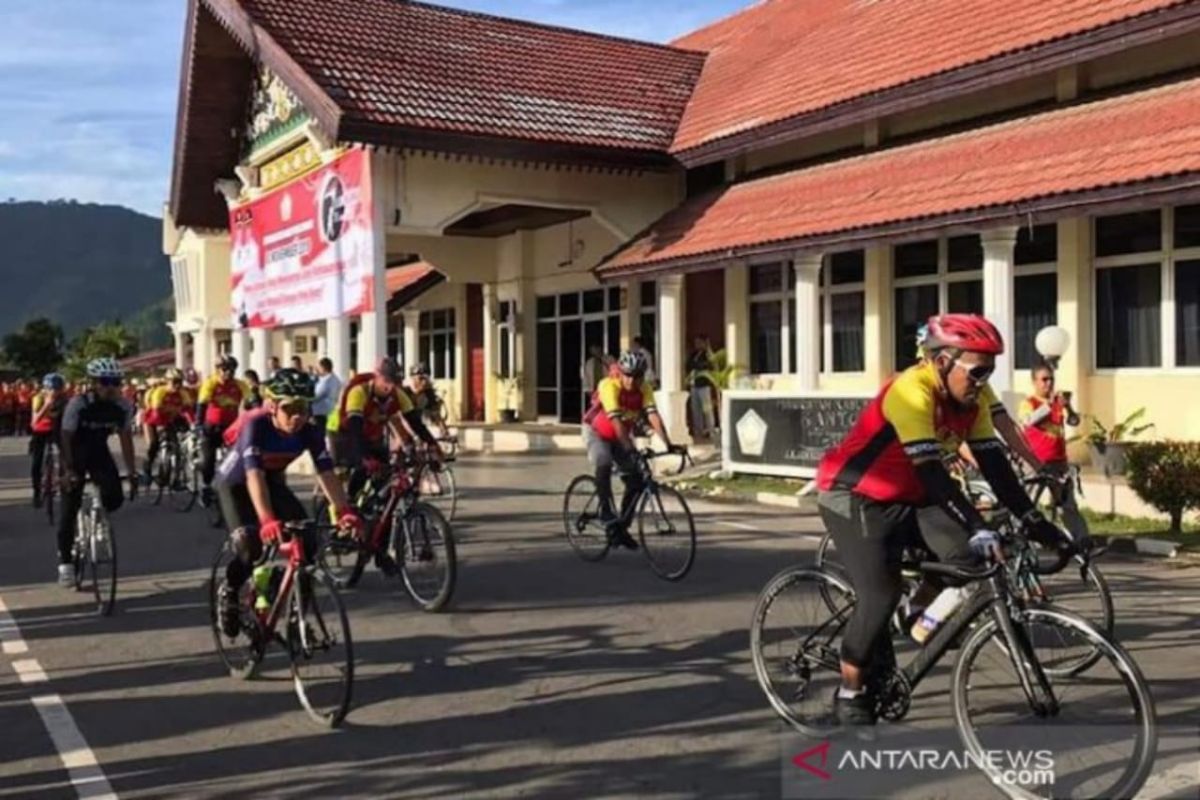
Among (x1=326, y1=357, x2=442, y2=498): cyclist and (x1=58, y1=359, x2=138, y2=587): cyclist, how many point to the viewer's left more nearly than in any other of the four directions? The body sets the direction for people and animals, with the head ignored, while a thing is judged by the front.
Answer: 0

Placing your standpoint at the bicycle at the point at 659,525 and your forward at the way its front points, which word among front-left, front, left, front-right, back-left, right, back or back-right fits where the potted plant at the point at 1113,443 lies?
left

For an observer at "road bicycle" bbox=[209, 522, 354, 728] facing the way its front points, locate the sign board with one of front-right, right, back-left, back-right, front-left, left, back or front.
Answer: left

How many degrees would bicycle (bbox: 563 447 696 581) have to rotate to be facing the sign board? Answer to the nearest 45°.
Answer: approximately 135° to its left

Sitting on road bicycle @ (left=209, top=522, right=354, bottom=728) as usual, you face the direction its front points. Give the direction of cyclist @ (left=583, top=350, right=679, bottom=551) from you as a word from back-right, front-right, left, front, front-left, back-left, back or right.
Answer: left

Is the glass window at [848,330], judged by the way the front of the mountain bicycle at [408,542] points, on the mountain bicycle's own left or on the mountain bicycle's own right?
on the mountain bicycle's own left

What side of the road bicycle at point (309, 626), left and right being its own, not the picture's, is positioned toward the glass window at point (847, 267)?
left

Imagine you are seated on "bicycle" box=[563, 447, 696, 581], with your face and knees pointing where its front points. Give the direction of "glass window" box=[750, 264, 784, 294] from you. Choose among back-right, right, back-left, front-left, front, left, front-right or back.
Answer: back-left

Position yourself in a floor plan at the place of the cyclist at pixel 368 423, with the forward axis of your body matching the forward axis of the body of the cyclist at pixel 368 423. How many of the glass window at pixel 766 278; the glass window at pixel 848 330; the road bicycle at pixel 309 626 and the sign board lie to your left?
3

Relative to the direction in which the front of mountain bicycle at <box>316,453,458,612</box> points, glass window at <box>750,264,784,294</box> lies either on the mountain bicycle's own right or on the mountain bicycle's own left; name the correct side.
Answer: on the mountain bicycle's own left

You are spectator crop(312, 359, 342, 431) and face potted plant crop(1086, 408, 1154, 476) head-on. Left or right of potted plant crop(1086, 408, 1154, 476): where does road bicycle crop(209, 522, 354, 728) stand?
right

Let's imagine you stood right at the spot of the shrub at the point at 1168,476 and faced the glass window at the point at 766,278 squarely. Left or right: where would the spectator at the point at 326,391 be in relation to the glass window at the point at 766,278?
left

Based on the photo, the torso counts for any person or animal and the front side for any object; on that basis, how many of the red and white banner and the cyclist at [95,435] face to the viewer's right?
0

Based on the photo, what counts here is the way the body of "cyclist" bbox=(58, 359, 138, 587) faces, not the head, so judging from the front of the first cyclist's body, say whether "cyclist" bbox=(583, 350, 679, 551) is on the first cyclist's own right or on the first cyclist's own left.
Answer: on the first cyclist's own left

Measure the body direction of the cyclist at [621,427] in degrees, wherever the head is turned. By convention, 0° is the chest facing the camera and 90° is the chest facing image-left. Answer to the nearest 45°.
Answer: approximately 315°
